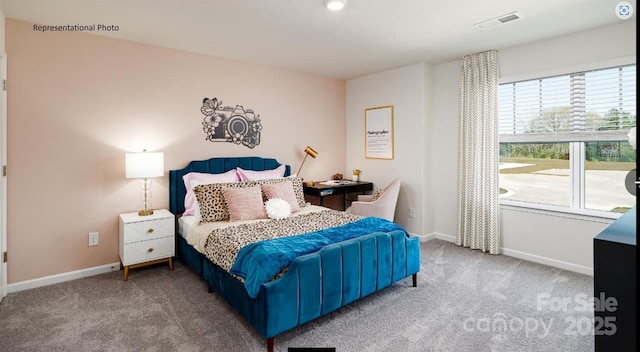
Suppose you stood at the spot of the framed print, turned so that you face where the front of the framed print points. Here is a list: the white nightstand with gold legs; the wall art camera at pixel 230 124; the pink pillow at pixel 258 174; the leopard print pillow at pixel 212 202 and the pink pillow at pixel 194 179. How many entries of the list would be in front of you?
5

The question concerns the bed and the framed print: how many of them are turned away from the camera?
0

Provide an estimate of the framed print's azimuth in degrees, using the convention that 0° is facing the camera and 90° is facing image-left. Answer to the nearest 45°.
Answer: approximately 45°

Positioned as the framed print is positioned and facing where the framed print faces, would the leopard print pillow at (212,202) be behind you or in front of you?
in front

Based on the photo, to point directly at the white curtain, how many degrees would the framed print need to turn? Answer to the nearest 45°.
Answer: approximately 90° to its left

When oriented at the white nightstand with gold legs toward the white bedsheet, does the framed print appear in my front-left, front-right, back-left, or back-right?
front-left

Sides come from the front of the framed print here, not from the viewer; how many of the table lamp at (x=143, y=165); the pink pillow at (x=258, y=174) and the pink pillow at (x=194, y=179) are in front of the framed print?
3

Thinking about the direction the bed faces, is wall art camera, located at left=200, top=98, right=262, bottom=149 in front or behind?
behind
